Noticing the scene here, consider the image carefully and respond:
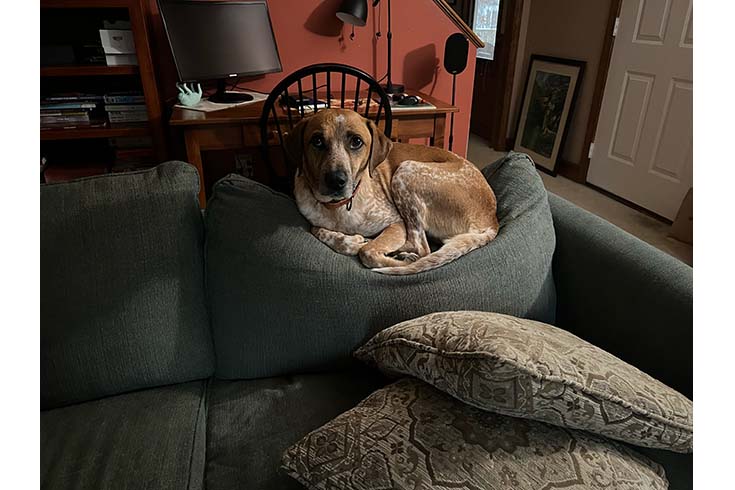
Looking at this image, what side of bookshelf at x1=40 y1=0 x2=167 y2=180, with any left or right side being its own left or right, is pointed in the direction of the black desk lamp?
left

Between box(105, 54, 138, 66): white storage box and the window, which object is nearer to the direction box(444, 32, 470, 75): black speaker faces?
the white storage box

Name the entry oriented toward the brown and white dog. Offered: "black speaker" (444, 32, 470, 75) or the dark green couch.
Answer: the black speaker

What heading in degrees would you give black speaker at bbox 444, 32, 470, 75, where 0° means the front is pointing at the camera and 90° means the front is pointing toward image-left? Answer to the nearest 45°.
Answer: approximately 0°
